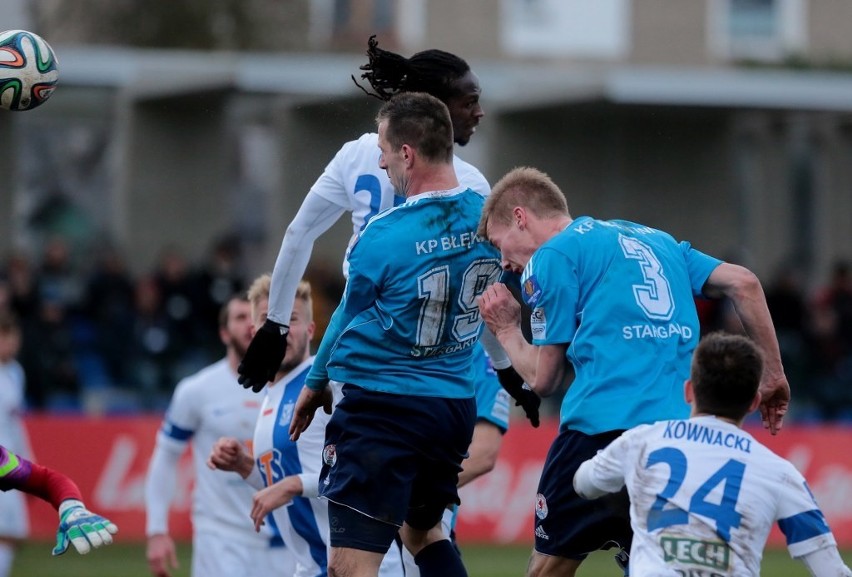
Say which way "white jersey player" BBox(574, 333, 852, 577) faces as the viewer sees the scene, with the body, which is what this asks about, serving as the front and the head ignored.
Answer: away from the camera

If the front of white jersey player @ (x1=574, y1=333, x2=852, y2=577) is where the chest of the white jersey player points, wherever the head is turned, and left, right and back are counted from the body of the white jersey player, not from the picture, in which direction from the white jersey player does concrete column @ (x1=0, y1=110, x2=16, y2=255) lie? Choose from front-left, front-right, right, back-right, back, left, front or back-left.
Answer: front-left

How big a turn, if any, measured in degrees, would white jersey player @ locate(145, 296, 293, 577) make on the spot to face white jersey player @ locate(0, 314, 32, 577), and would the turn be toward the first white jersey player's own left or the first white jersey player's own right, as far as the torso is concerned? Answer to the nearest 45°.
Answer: approximately 180°

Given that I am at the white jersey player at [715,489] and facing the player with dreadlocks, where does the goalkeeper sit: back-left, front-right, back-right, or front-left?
front-left

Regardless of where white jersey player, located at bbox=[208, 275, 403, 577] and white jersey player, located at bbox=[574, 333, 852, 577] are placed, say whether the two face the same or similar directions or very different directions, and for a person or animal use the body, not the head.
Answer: very different directions

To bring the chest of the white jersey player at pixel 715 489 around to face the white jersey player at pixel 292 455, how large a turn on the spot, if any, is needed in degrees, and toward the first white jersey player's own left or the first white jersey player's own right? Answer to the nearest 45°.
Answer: approximately 45° to the first white jersey player's own left

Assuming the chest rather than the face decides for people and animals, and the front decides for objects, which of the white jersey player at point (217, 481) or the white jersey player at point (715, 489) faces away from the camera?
the white jersey player at point (715, 489)

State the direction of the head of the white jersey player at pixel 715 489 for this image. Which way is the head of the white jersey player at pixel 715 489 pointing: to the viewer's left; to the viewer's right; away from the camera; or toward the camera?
away from the camera

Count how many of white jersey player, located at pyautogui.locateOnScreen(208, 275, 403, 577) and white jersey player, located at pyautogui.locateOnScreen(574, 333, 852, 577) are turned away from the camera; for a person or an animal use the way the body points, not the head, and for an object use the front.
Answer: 1
